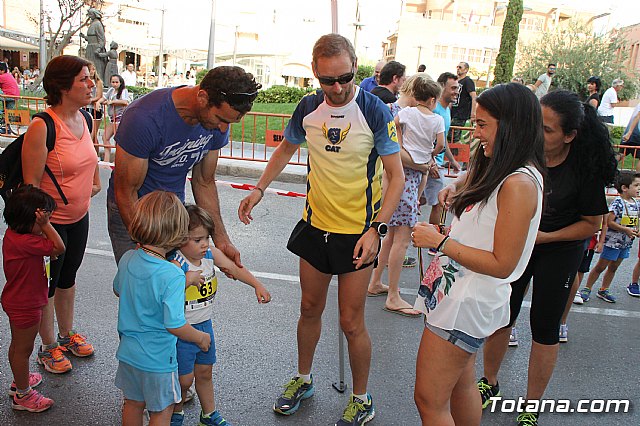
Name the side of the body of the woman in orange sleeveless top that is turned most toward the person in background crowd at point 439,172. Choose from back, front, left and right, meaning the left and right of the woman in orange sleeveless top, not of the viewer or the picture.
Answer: left

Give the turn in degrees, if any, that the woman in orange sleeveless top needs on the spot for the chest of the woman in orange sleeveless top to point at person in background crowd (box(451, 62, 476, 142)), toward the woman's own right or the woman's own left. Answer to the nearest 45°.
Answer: approximately 90° to the woman's own left

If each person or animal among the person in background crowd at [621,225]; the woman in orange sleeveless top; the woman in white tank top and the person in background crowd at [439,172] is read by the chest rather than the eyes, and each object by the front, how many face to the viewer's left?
1

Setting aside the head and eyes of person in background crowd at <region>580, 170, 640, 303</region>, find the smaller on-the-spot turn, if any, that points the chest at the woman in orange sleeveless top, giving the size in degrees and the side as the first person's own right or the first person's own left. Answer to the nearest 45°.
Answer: approximately 90° to the first person's own right

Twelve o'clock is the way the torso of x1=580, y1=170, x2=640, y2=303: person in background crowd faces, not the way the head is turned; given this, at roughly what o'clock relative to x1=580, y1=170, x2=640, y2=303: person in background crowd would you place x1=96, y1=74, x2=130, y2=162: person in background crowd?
x1=96, y1=74, x2=130, y2=162: person in background crowd is roughly at 5 o'clock from x1=580, y1=170, x2=640, y2=303: person in background crowd.

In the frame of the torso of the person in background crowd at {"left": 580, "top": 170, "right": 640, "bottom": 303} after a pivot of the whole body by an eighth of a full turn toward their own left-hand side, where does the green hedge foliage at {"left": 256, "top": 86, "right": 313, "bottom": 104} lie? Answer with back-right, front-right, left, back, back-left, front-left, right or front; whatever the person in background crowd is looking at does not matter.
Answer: back-left

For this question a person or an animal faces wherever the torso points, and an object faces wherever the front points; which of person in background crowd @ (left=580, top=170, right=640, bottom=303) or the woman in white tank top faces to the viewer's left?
the woman in white tank top

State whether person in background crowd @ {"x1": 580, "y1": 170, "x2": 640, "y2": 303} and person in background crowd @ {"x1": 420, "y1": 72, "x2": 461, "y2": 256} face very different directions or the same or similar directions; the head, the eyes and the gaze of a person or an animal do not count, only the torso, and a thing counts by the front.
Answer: same or similar directions

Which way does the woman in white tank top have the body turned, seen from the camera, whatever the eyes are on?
to the viewer's left

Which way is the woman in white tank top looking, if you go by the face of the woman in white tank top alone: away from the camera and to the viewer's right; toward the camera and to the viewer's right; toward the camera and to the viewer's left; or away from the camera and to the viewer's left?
toward the camera and to the viewer's left

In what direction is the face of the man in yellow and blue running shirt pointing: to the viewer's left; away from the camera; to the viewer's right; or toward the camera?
toward the camera

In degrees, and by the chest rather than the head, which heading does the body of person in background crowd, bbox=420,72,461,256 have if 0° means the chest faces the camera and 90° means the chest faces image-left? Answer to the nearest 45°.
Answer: approximately 315°

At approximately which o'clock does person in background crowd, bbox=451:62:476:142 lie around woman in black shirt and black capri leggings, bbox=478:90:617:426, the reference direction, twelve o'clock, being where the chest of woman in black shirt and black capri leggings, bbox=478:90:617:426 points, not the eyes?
person in background crowd, bbox=451:62:476:142 is roughly at 4 o'clock from woman in black shirt and black capri leggings, bbox=478:90:617:426.

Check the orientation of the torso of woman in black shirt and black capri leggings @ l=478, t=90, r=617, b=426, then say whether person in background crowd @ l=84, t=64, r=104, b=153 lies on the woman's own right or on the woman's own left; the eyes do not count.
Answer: on the woman's own right

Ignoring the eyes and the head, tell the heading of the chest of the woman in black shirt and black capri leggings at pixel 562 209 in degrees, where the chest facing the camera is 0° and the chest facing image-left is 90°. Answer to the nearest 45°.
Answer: approximately 45°

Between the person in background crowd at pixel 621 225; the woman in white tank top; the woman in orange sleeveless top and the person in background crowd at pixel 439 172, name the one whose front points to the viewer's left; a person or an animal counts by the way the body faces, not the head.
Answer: the woman in white tank top
